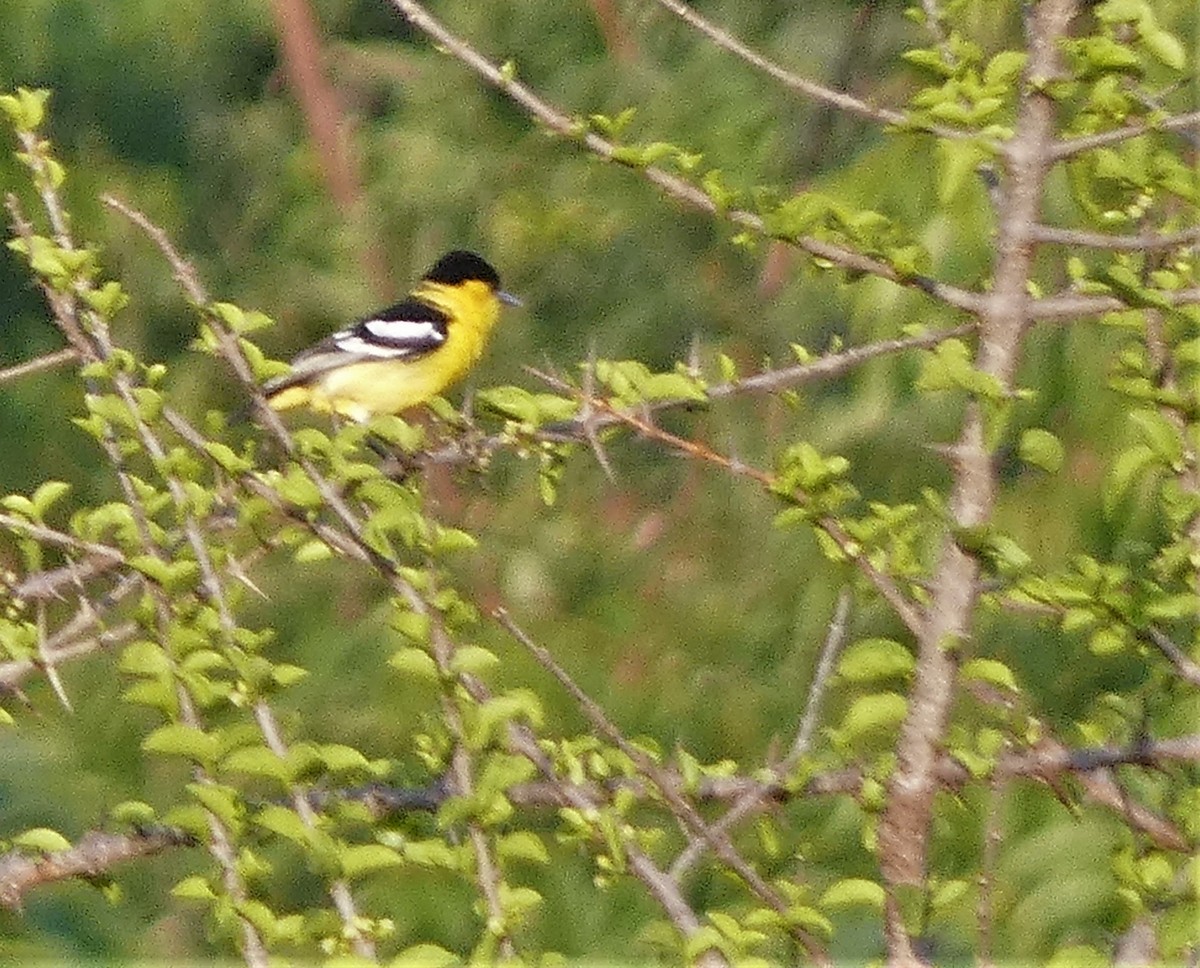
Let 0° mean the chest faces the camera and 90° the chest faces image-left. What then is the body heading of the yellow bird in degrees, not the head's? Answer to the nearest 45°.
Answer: approximately 270°
